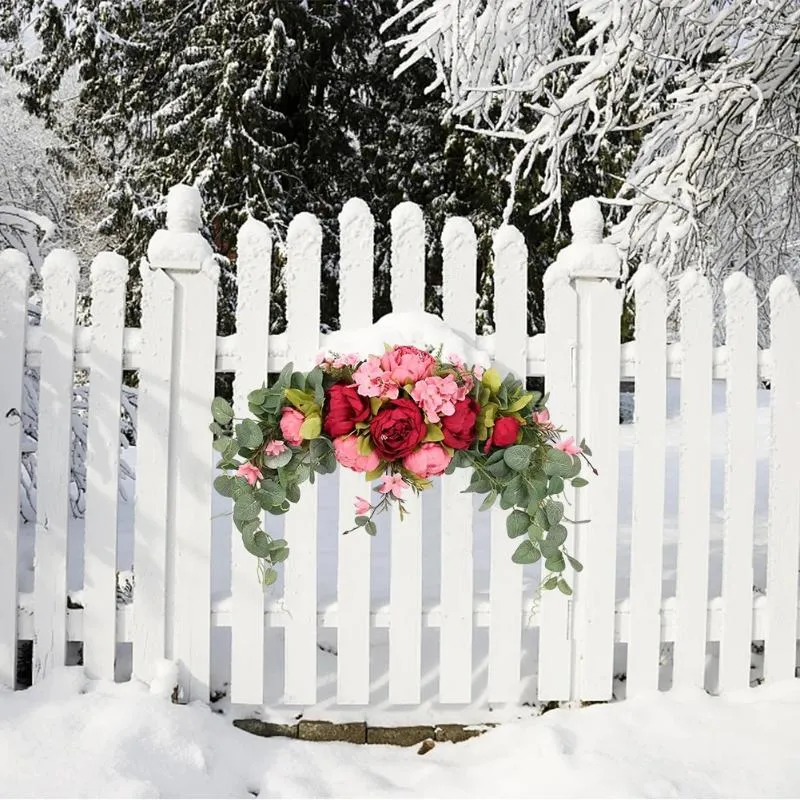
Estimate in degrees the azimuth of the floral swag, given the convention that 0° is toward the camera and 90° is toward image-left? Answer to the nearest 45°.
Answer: approximately 0°
